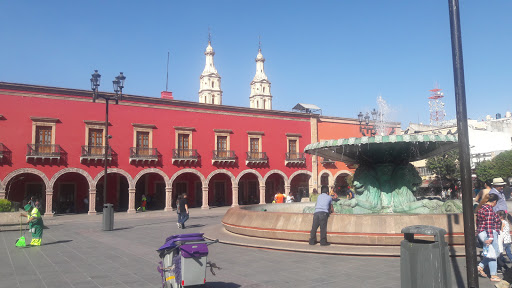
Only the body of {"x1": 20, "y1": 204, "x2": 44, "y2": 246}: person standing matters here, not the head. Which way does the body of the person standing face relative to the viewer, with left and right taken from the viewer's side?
facing to the left of the viewer

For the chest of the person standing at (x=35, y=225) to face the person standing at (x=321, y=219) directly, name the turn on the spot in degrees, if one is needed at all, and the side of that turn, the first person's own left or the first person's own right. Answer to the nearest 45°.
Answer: approximately 135° to the first person's own left

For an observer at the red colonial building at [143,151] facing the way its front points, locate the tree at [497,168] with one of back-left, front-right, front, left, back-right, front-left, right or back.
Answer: front-left

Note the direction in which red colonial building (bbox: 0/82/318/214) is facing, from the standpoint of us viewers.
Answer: facing the viewer and to the right of the viewer

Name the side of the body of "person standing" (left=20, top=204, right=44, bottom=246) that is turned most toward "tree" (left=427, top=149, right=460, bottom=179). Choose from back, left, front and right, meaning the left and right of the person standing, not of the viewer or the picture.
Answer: back

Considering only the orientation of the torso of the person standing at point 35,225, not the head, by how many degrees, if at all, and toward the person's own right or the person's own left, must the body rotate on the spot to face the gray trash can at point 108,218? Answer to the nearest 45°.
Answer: approximately 135° to the person's own right

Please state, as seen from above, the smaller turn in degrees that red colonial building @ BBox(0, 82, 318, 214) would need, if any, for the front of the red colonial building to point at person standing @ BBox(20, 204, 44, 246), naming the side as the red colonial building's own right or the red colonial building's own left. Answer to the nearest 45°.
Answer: approximately 45° to the red colonial building's own right

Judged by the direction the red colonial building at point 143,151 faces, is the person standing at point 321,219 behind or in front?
in front

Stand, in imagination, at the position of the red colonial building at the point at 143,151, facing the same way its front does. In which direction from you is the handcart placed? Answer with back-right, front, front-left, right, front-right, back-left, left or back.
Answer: front-right

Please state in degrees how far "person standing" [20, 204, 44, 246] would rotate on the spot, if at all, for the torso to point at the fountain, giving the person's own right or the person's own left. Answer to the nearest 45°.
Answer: approximately 135° to the person's own left
